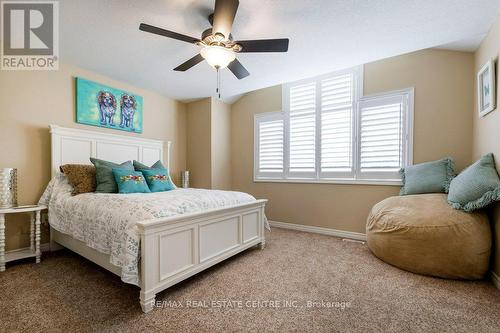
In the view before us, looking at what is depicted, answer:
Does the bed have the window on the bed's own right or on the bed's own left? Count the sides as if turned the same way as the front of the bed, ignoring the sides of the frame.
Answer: on the bed's own left

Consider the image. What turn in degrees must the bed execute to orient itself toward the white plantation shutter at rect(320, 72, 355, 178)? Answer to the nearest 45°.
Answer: approximately 45° to its left

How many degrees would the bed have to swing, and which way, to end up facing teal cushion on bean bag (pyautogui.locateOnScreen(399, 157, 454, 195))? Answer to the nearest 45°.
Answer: approximately 45° to its left

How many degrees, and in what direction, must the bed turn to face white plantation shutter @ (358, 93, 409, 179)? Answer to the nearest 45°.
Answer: approximately 45° to its left

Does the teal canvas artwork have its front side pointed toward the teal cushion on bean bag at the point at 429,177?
yes

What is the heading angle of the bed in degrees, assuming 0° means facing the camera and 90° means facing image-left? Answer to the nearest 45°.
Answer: approximately 315°

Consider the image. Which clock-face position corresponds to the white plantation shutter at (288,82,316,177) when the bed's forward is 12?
The white plantation shutter is roughly at 10 o'clock from the bed.
